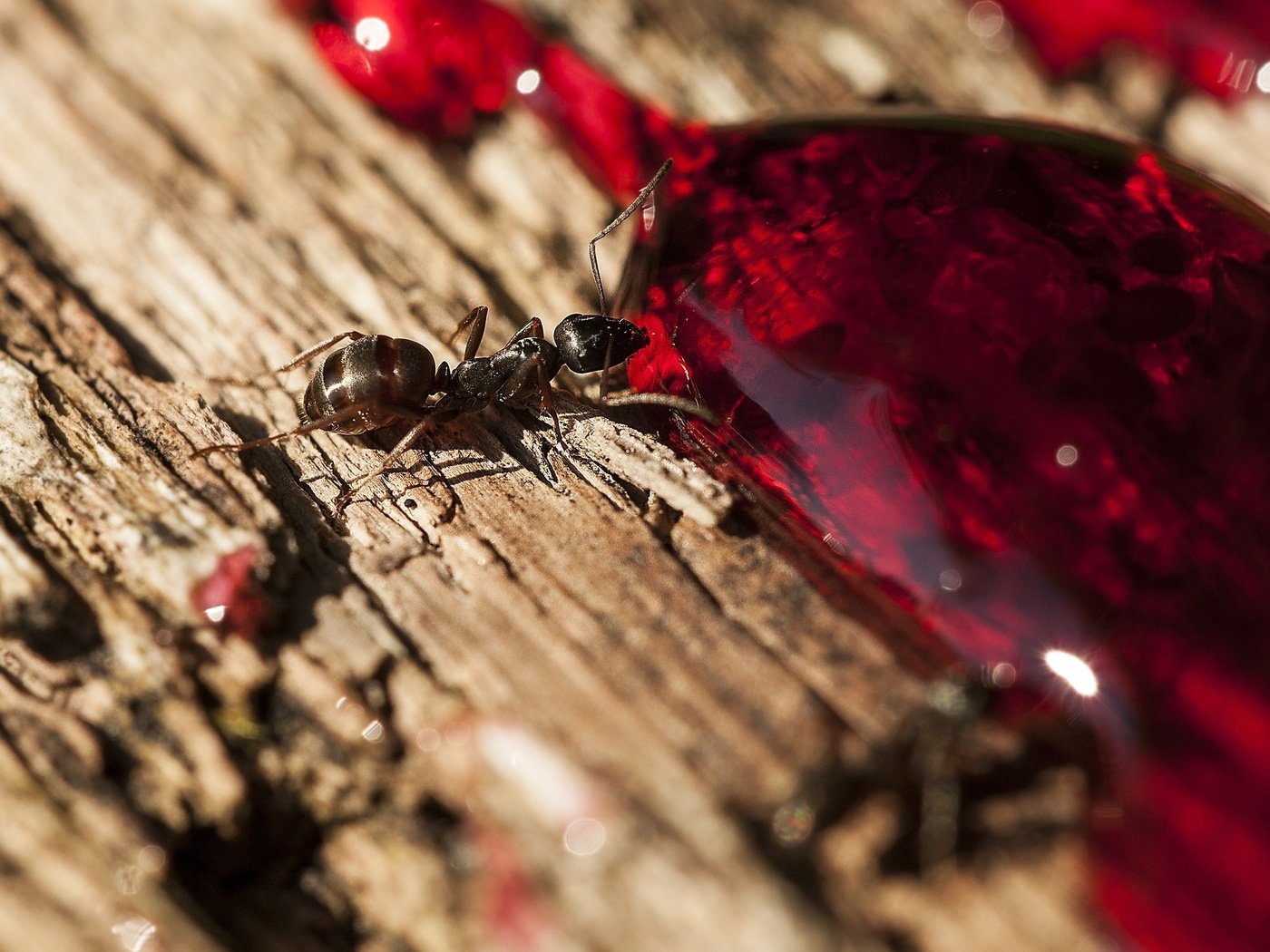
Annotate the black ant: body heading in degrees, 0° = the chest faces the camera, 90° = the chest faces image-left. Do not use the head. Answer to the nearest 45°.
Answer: approximately 270°
